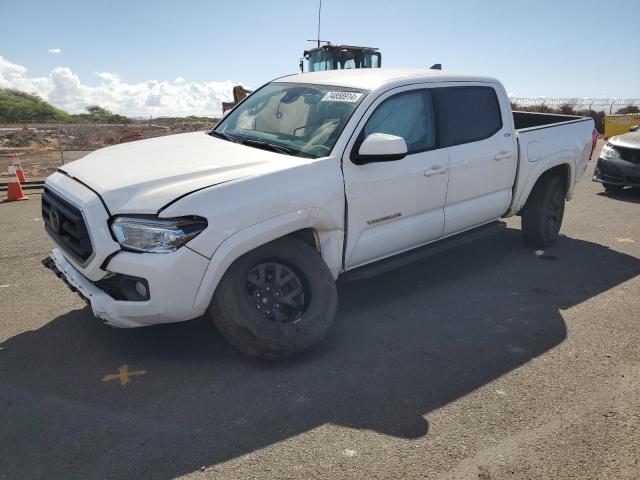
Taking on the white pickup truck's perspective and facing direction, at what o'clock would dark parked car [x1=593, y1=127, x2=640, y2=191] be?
The dark parked car is roughly at 6 o'clock from the white pickup truck.

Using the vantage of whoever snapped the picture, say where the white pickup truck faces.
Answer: facing the viewer and to the left of the viewer

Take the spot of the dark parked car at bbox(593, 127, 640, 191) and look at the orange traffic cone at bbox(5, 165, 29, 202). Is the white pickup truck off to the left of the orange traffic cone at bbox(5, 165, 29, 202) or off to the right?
left

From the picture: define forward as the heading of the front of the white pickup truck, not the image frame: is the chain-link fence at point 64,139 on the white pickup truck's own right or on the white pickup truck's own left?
on the white pickup truck's own right

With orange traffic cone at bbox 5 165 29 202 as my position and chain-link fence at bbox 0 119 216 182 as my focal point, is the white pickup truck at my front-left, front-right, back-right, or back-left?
back-right

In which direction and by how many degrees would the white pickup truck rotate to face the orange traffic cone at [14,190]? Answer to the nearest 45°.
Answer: approximately 90° to its right

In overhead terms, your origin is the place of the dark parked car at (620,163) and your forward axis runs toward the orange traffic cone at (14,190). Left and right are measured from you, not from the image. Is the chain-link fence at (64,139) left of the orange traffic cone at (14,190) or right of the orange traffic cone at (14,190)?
right

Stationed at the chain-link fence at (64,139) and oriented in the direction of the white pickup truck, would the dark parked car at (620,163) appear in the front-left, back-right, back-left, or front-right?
front-left

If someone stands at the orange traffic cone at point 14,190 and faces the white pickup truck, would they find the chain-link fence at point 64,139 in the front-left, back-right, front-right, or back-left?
back-left
